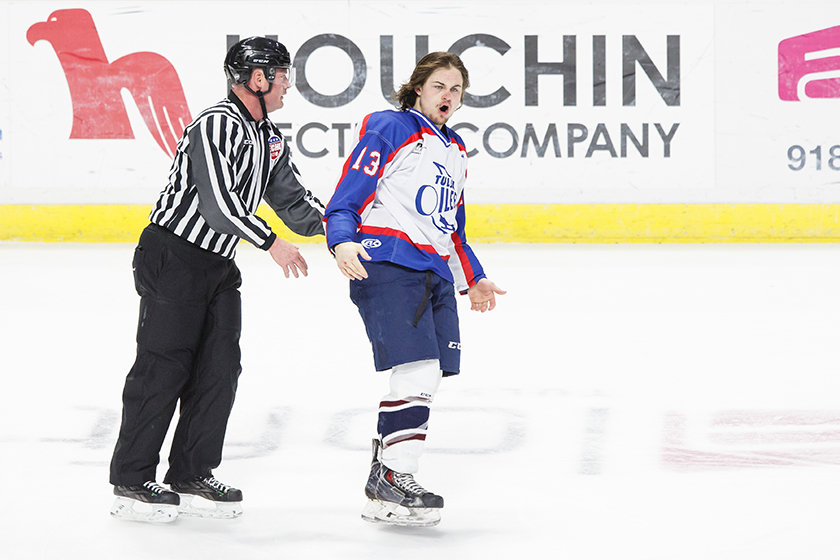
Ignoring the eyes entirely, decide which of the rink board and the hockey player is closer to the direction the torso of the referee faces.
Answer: the hockey player

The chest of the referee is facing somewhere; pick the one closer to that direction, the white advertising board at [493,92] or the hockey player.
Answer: the hockey player

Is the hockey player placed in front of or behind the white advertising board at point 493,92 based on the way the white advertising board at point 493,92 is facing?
in front

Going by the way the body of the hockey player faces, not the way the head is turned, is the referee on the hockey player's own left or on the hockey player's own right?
on the hockey player's own right

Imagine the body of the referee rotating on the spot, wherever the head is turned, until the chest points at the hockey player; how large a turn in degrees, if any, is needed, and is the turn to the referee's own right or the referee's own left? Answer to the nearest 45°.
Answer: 0° — they already face them

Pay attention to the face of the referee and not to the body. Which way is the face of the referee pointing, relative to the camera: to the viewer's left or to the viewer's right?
to the viewer's right

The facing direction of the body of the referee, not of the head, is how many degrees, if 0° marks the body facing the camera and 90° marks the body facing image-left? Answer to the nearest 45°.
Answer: approximately 270°

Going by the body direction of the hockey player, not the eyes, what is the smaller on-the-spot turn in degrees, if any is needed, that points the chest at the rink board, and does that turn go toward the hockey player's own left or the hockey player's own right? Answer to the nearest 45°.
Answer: approximately 135° to the hockey player's own left

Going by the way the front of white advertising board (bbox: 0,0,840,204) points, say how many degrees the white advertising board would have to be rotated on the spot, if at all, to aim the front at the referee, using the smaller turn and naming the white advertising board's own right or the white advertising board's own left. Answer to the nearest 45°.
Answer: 0° — it already faces them

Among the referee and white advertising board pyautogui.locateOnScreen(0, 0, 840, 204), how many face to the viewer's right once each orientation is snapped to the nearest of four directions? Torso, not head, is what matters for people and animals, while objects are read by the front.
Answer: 1

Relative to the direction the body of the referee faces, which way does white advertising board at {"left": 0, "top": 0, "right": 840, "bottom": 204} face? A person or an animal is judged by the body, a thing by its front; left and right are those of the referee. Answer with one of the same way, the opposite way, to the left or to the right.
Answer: to the right
